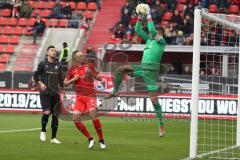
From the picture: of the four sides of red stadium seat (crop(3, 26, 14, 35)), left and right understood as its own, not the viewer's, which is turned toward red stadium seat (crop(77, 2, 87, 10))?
left

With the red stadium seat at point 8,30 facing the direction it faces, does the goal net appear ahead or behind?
ahead

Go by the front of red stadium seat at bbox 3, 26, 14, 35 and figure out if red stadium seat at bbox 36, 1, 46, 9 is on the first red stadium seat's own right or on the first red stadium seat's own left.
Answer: on the first red stadium seat's own left

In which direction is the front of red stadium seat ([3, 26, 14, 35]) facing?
toward the camera

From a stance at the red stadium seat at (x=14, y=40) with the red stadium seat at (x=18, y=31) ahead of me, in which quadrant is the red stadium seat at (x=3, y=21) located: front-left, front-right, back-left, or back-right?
front-left

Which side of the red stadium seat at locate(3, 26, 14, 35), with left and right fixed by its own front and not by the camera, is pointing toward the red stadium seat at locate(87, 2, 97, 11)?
left

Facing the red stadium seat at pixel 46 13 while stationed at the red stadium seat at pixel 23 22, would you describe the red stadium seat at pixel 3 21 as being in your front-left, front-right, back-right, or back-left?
back-left
